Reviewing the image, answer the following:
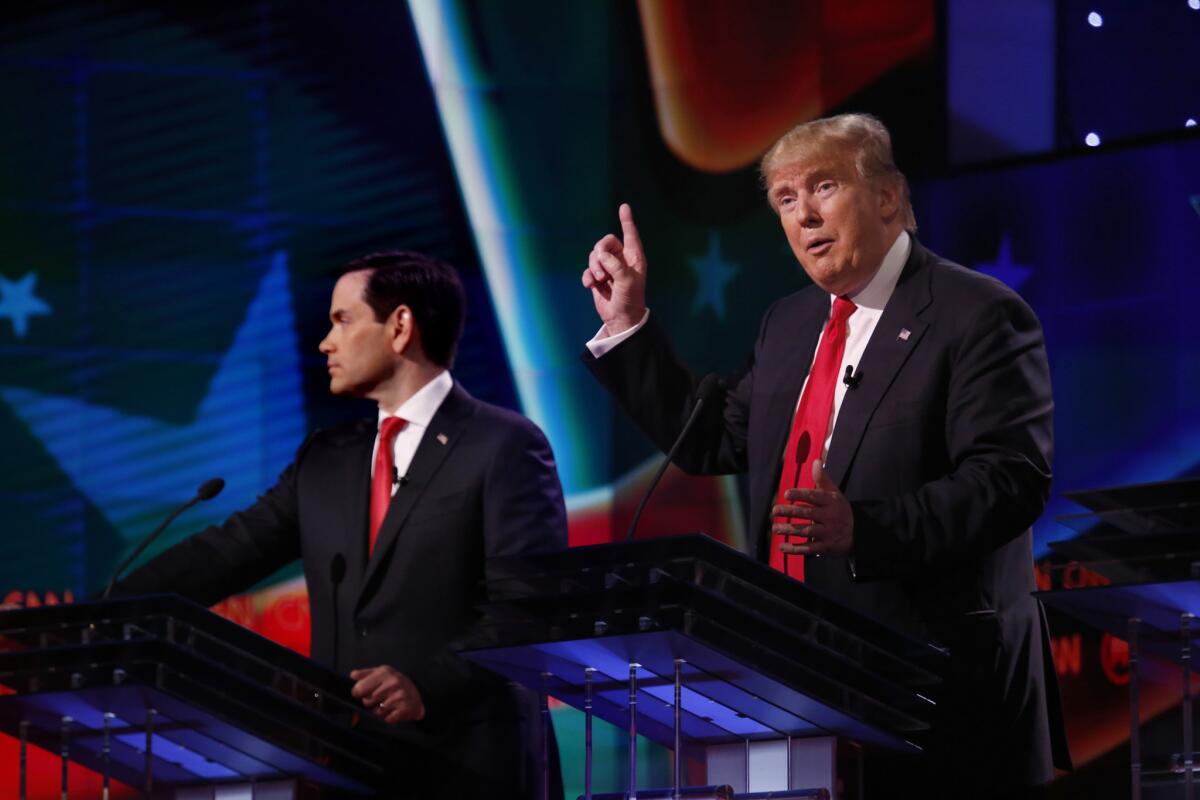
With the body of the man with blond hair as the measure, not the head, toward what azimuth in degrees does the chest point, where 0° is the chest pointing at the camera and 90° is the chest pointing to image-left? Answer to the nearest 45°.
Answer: approximately 45°

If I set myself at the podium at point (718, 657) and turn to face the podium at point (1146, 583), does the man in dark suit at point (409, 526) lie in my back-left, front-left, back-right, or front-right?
back-left

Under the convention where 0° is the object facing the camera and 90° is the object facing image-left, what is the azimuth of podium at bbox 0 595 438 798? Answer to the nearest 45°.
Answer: approximately 45°

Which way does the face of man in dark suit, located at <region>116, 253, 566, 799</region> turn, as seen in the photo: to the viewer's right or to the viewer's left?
to the viewer's left

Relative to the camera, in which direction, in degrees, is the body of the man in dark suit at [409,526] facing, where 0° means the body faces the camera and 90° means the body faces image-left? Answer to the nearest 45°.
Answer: approximately 45°

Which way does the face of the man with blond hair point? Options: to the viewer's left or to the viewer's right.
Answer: to the viewer's left
